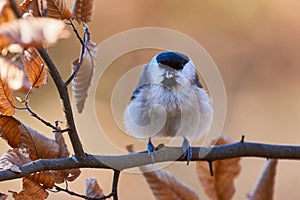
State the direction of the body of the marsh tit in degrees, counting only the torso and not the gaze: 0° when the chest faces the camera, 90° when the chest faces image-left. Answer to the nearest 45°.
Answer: approximately 0°

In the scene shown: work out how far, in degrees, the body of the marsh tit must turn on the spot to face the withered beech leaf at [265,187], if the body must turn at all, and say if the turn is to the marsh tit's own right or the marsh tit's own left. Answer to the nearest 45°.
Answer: approximately 90° to the marsh tit's own left
